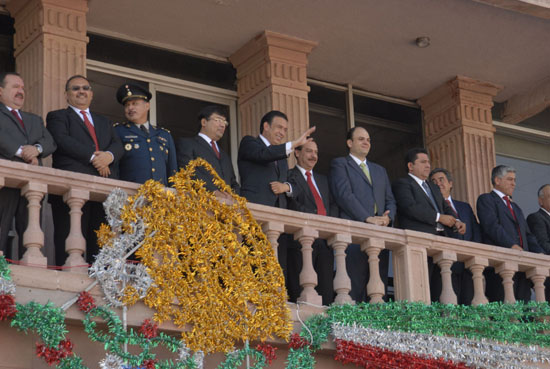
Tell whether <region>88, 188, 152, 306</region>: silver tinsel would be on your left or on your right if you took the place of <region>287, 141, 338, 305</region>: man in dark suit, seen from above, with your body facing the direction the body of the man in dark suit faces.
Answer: on your right

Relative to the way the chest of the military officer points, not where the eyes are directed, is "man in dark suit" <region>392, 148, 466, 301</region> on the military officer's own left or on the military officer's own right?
on the military officer's own left

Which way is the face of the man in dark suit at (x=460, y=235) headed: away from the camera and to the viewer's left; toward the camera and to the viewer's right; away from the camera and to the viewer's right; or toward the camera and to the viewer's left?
toward the camera and to the viewer's left

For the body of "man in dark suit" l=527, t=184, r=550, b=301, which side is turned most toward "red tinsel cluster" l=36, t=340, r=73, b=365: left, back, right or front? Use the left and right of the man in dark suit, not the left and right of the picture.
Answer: right

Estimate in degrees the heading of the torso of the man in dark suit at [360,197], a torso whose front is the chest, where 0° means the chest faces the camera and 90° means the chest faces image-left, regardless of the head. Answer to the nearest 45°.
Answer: approximately 315°

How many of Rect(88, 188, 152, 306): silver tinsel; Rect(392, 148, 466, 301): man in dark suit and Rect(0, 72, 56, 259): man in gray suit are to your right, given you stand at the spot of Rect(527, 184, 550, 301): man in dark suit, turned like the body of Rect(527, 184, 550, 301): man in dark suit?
3

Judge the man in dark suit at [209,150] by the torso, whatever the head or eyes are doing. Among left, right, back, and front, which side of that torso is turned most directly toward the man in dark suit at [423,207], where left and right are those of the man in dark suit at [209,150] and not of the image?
left

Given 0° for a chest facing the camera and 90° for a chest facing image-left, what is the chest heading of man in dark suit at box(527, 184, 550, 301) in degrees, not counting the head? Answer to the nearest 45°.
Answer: approximately 315°

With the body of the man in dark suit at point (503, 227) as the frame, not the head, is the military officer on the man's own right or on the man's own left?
on the man's own right
